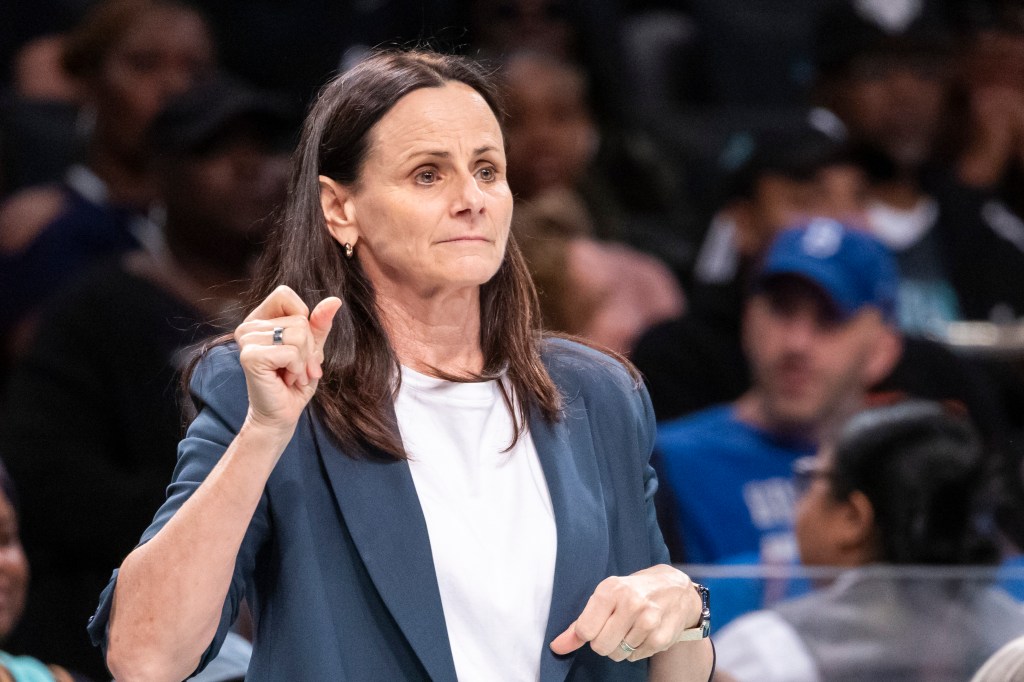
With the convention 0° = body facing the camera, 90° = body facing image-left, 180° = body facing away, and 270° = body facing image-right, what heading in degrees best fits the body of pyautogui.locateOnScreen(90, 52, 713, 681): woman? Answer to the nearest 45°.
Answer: approximately 315°

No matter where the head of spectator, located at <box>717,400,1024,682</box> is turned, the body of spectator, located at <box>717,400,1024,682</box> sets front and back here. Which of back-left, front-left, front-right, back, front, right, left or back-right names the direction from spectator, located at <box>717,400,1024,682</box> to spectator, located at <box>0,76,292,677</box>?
front-left

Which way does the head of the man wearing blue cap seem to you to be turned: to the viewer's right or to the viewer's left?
to the viewer's left

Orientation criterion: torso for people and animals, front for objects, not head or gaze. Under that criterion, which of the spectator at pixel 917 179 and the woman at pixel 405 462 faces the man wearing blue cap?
the spectator

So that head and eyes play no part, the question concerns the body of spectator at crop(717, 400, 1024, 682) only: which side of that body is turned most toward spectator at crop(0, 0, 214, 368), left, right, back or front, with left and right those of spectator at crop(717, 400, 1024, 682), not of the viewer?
front

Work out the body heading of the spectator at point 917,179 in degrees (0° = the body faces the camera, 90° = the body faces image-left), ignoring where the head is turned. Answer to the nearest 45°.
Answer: approximately 0°

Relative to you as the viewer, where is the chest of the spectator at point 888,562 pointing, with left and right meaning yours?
facing away from the viewer and to the left of the viewer

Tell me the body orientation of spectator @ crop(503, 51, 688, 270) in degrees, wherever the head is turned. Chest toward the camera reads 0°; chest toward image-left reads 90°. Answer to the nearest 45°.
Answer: approximately 0°
